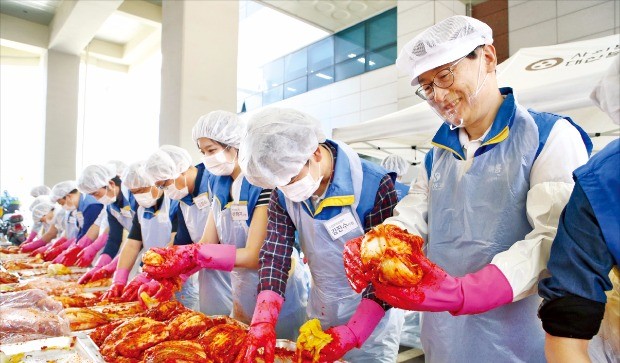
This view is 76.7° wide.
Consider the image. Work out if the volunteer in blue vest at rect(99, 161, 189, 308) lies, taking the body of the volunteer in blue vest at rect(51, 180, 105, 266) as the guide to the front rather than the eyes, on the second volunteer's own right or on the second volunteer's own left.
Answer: on the second volunteer's own left

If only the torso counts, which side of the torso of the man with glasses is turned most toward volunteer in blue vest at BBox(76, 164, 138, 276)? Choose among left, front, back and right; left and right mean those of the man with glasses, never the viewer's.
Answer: right

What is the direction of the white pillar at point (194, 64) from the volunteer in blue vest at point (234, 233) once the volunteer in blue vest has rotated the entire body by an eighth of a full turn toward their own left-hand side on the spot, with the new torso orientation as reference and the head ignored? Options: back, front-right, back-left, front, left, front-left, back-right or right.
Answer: back

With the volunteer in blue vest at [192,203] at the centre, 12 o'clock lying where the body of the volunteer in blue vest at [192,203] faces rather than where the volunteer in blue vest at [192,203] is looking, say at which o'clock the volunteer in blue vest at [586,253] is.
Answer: the volunteer in blue vest at [586,253] is roughly at 10 o'clock from the volunteer in blue vest at [192,203].

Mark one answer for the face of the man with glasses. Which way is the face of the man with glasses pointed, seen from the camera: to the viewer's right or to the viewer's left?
to the viewer's left

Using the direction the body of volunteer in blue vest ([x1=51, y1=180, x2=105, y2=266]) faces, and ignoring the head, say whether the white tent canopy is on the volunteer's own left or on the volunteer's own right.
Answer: on the volunteer's own left

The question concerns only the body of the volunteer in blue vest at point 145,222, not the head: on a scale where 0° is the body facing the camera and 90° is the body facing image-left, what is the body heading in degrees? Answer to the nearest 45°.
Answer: approximately 45°

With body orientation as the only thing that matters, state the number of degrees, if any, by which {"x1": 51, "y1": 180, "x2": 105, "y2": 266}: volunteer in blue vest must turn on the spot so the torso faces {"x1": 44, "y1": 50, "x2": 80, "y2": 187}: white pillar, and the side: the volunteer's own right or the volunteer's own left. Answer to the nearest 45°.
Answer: approximately 135° to the volunteer's own right

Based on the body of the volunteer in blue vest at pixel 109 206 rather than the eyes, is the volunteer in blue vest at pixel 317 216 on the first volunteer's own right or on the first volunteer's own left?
on the first volunteer's own left

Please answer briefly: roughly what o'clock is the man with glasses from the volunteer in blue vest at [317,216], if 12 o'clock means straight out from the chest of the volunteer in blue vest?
The man with glasses is roughly at 9 o'clock from the volunteer in blue vest.

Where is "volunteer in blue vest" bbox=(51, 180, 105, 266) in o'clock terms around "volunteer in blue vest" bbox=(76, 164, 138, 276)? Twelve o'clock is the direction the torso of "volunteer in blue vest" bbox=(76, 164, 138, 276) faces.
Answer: "volunteer in blue vest" bbox=(51, 180, 105, 266) is roughly at 4 o'clock from "volunteer in blue vest" bbox=(76, 164, 138, 276).

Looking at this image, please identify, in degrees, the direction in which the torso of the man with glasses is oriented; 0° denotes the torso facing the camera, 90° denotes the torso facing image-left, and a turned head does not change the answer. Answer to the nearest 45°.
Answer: approximately 45°
